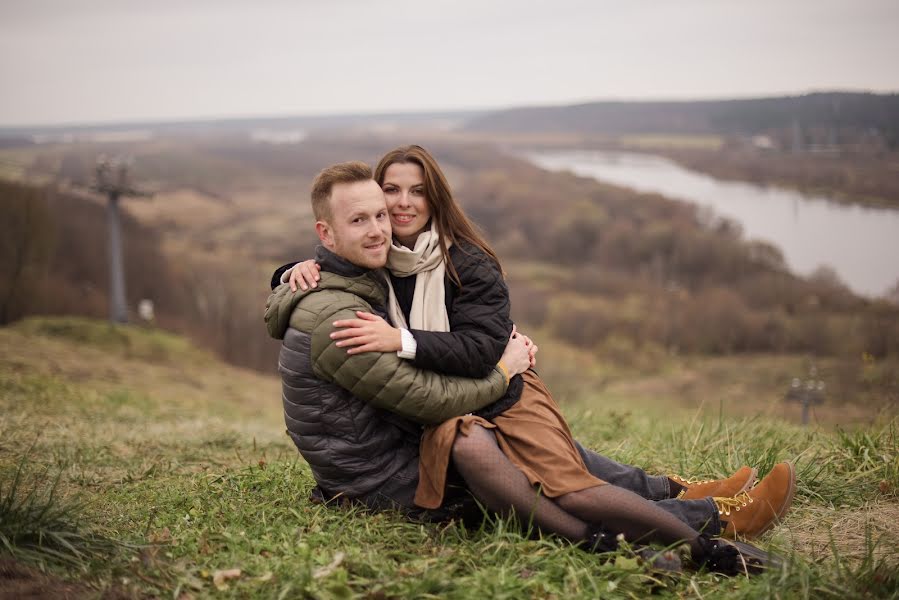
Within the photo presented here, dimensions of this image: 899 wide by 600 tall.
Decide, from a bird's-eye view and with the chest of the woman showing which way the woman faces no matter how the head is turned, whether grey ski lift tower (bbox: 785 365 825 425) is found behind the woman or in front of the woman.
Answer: behind

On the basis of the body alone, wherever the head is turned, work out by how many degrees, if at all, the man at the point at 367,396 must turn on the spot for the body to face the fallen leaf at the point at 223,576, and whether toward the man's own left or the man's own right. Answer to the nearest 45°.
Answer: approximately 135° to the man's own right

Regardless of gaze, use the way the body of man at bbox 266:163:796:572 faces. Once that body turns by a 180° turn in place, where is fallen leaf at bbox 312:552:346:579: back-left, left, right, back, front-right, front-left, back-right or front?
left

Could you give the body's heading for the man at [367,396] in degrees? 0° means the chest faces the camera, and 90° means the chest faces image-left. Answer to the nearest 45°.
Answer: approximately 270°

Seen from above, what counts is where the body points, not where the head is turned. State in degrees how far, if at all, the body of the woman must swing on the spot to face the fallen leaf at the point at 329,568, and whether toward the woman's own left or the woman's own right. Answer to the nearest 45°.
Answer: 0° — they already face it
